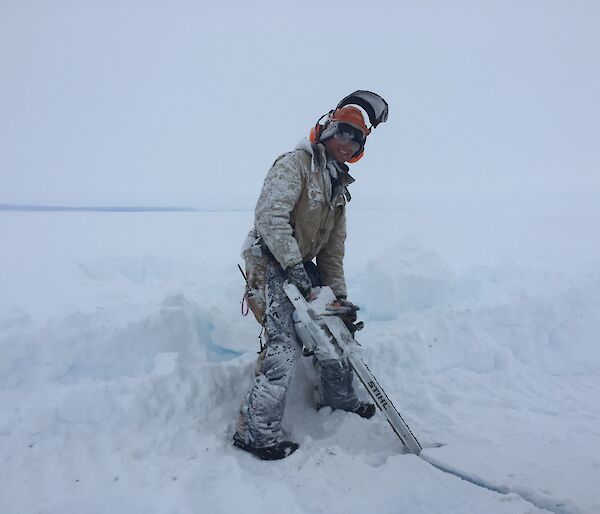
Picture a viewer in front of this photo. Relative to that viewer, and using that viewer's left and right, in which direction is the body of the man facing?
facing the viewer and to the right of the viewer
